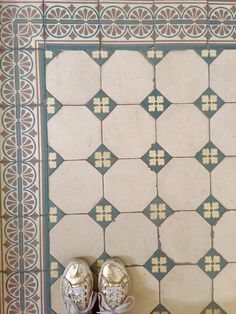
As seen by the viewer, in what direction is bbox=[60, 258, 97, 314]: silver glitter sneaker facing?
away from the camera

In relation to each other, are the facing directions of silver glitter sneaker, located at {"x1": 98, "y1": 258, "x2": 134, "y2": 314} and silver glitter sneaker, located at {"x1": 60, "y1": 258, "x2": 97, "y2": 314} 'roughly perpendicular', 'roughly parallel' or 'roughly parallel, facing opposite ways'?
roughly parallel

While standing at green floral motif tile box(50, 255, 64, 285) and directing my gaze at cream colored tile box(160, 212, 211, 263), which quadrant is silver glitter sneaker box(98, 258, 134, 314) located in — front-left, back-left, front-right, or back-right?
front-right

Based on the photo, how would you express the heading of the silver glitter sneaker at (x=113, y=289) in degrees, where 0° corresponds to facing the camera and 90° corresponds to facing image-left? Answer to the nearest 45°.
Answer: approximately 180°

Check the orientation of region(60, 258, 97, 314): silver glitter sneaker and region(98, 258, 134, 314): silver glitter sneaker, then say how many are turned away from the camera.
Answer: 2
